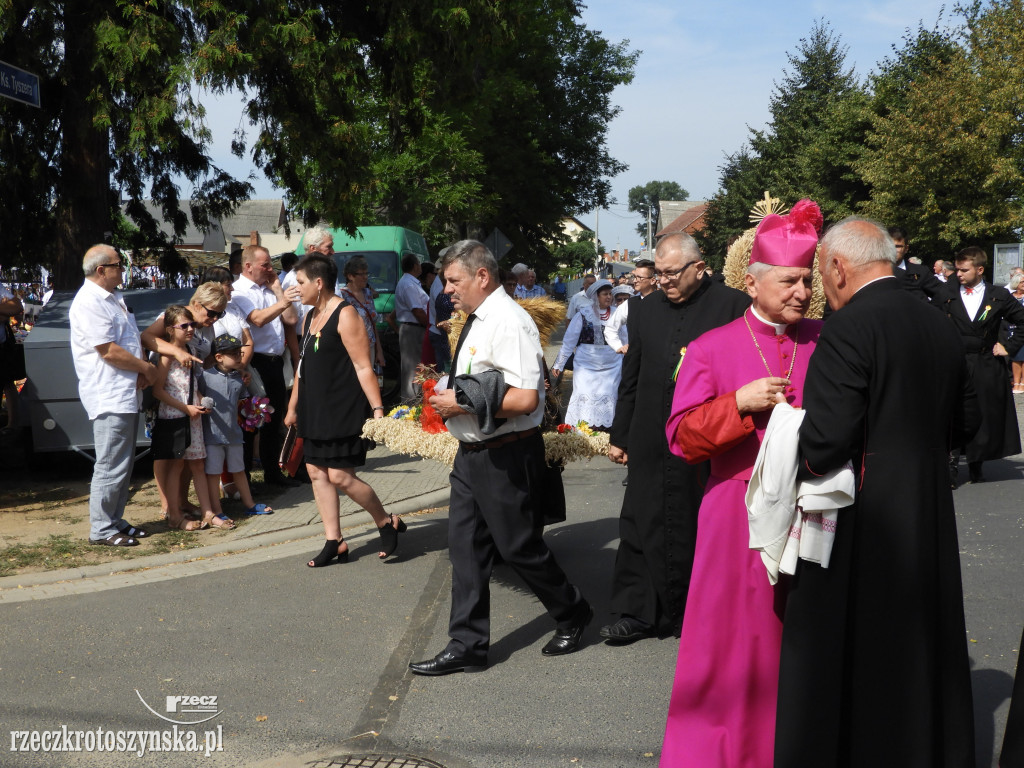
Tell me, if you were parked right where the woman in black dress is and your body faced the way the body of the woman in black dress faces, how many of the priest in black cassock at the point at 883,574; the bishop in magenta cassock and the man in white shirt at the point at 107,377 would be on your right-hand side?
1

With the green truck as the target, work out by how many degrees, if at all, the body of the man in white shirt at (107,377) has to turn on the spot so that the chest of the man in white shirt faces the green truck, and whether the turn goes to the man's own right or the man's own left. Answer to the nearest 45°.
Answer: approximately 45° to the man's own left

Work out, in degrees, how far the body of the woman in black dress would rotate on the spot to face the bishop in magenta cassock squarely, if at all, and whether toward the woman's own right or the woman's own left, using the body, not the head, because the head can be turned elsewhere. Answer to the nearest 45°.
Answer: approximately 90° to the woman's own left

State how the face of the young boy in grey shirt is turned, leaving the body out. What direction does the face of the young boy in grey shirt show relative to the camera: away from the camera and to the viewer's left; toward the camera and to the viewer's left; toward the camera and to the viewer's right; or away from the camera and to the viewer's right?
toward the camera and to the viewer's right

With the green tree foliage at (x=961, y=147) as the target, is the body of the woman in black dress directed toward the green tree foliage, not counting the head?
no

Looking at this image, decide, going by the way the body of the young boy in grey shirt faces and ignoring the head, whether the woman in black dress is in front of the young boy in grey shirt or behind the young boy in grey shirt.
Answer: in front

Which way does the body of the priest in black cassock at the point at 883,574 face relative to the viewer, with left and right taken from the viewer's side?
facing away from the viewer and to the left of the viewer

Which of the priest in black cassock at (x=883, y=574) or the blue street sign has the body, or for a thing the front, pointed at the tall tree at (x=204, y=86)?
the priest in black cassock

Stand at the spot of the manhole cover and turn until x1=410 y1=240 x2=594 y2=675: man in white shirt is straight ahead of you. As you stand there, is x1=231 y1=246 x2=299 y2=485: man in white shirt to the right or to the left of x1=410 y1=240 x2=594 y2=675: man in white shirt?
left

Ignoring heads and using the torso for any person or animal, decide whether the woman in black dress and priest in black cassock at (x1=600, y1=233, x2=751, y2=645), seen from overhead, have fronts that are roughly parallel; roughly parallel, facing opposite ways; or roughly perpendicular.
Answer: roughly parallel

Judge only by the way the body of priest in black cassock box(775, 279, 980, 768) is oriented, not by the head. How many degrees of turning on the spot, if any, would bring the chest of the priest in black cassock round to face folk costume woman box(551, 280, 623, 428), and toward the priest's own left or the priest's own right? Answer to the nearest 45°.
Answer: approximately 45° to the priest's own right

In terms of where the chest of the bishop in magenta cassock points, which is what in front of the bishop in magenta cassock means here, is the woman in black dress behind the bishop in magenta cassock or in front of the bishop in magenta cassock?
behind

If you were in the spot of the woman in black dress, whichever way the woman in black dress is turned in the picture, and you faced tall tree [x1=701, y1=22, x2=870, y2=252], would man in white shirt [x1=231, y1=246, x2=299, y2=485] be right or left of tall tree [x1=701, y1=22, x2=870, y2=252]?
left

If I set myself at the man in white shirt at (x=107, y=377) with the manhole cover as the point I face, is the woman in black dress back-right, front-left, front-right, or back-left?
front-left

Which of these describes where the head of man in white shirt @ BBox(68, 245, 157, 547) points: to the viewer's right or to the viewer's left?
to the viewer's right

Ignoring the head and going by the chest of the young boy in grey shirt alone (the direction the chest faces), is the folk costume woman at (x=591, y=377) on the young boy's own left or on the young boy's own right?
on the young boy's own left

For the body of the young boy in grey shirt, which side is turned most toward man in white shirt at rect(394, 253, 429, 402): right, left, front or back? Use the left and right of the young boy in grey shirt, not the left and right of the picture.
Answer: left

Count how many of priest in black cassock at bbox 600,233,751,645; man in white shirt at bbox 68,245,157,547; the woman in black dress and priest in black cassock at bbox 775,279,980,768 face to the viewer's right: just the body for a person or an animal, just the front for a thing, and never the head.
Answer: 1

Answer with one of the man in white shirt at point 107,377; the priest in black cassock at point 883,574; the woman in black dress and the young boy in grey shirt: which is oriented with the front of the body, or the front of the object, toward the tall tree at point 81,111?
the priest in black cassock
